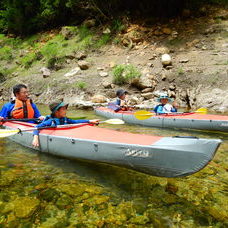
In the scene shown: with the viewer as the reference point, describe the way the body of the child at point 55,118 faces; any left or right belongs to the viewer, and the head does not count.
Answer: facing the viewer and to the right of the viewer

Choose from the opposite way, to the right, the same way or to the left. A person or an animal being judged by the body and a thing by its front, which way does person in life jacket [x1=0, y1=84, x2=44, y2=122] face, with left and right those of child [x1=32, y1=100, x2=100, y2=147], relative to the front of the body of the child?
the same way

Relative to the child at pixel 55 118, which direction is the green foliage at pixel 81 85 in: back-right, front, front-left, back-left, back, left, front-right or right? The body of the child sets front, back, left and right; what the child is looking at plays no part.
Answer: back-left

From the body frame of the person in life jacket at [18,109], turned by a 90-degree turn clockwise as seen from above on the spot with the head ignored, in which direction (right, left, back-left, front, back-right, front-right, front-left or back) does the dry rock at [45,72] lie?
back-right

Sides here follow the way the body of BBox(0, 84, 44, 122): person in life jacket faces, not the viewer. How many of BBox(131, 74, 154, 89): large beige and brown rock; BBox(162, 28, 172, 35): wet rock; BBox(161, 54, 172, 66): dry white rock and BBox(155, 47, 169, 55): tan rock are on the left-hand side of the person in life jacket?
4

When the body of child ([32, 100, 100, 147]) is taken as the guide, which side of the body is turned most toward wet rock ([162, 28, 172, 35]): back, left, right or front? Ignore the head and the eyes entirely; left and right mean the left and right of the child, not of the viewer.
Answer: left

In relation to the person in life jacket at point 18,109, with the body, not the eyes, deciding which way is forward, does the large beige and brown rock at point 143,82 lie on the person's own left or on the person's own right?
on the person's own left

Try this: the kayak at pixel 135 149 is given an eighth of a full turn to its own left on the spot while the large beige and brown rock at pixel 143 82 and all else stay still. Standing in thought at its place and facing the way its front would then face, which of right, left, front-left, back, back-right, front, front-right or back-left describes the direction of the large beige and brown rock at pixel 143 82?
left

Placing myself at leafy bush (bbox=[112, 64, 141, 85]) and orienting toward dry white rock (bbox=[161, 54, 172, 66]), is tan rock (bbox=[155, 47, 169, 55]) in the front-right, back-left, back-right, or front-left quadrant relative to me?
front-left

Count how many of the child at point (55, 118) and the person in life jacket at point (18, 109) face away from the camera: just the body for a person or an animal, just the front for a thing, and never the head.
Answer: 0

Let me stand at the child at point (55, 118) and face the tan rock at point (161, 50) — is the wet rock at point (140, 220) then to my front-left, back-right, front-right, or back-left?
back-right

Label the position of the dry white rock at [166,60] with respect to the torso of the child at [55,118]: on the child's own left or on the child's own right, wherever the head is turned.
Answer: on the child's own left

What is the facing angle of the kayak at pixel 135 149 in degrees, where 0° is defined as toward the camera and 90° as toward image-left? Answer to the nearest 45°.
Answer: approximately 315°

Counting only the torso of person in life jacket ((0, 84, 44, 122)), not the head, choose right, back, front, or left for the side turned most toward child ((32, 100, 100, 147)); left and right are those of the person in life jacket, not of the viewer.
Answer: front

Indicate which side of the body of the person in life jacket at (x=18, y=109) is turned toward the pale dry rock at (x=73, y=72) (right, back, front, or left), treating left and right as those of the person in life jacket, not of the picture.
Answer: left

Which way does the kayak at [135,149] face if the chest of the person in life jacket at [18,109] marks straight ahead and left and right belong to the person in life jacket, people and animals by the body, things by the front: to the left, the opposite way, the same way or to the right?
the same way
